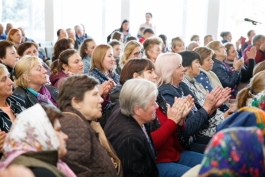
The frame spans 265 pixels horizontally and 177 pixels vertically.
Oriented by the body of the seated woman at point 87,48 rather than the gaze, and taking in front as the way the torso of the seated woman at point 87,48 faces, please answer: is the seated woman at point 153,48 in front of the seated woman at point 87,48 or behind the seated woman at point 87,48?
in front

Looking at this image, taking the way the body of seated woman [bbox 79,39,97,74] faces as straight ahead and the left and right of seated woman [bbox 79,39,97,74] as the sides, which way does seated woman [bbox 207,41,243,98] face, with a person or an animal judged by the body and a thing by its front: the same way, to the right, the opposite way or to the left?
the same way

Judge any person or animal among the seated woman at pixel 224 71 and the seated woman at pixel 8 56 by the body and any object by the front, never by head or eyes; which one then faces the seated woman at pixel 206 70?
the seated woman at pixel 8 56

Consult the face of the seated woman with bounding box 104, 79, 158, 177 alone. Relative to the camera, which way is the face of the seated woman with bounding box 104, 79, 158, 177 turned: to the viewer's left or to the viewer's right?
to the viewer's right

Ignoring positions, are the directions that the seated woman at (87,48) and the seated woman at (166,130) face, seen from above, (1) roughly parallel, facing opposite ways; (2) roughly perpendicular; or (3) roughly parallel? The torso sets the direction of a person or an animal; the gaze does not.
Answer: roughly parallel

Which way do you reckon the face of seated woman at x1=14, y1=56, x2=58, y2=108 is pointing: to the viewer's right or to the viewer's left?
to the viewer's right

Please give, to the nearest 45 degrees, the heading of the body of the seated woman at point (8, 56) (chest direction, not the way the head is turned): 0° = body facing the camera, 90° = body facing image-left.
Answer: approximately 270°

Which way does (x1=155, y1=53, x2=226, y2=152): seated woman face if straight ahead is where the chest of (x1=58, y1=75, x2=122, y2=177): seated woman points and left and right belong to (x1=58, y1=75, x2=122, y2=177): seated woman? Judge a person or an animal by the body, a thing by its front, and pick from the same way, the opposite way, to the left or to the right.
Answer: the same way

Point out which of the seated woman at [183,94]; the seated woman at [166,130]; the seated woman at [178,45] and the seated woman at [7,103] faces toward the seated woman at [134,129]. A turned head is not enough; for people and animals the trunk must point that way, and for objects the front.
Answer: the seated woman at [7,103]

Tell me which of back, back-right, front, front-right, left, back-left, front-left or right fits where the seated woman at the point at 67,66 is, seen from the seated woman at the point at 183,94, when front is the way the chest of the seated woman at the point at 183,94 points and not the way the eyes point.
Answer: back-left

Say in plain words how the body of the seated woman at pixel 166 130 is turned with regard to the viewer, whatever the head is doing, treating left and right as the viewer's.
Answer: facing to the right of the viewer

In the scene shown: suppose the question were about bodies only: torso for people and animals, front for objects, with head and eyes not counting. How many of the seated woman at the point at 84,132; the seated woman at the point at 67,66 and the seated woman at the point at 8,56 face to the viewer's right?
3

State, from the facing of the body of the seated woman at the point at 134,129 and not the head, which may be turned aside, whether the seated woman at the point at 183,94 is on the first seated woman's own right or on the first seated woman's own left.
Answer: on the first seated woman's own left

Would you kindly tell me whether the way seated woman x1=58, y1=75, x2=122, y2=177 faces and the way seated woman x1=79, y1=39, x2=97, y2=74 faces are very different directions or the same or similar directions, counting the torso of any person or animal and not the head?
same or similar directions
